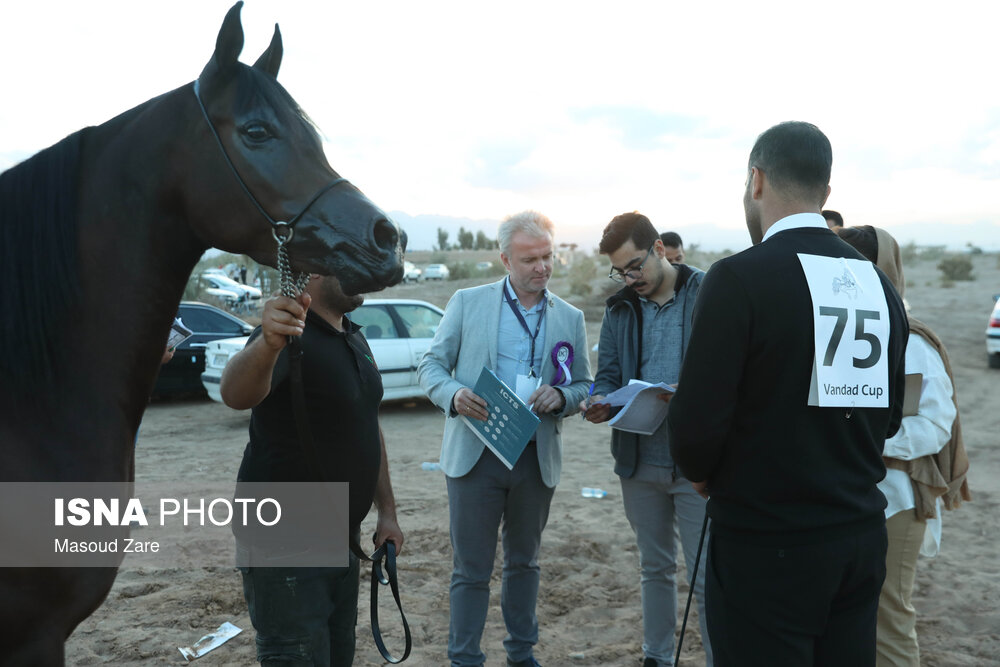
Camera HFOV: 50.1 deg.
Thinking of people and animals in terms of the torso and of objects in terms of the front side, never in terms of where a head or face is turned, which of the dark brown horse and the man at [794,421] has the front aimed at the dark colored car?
the man

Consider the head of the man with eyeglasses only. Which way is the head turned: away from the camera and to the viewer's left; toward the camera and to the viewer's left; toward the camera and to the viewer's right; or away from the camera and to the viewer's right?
toward the camera and to the viewer's left

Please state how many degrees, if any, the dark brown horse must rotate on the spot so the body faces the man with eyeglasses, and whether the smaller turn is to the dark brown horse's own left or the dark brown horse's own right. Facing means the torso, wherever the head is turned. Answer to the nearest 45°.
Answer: approximately 45° to the dark brown horse's own left

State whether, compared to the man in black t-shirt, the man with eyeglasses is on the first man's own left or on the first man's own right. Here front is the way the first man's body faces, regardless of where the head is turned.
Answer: on the first man's own left

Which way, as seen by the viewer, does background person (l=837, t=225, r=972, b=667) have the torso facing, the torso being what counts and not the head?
to the viewer's left

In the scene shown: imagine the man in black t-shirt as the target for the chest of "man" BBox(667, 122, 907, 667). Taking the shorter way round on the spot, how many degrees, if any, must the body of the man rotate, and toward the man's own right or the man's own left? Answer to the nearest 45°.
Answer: approximately 45° to the man's own left

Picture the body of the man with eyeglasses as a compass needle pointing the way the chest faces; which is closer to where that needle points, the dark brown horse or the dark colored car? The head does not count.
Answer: the dark brown horse

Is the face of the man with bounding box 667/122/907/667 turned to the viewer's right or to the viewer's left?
to the viewer's left

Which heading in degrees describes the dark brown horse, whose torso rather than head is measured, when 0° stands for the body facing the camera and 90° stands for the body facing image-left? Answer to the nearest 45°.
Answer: approximately 270°

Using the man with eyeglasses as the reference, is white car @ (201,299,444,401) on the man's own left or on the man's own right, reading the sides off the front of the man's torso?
on the man's own right

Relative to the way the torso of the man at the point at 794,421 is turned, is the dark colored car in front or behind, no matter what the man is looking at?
in front
